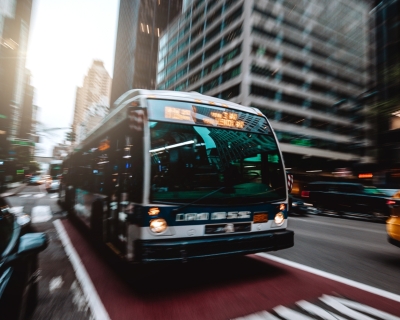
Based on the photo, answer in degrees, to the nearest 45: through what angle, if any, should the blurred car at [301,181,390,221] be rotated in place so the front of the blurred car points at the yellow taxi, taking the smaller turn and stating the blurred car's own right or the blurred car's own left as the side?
approximately 90° to the blurred car's own right

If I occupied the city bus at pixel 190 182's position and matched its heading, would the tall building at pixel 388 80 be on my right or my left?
on my left

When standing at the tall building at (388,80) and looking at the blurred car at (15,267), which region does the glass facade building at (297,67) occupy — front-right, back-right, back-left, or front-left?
back-right

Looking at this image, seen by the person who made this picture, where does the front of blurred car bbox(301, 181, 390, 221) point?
facing to the right of the viewer

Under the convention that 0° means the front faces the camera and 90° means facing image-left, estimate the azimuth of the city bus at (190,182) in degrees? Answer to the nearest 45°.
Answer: approximately 315°
